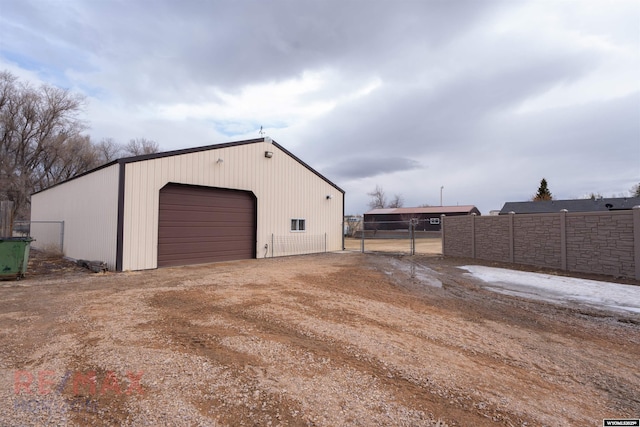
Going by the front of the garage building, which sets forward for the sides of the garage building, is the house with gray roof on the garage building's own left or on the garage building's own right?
on the garage building's own left

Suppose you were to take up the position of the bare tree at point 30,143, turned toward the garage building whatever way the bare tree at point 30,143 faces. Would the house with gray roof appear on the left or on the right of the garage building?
left

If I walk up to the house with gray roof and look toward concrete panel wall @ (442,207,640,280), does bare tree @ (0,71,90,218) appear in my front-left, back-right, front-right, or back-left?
front-right

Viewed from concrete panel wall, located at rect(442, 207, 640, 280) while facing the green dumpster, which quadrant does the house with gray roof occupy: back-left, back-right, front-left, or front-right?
back-right

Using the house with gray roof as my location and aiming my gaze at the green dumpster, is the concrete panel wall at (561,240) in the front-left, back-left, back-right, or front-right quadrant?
front-left

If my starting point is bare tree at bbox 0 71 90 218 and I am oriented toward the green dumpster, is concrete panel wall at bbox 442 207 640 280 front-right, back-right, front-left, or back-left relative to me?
front-left

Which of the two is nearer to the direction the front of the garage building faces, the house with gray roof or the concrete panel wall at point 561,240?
the concrete panel wall

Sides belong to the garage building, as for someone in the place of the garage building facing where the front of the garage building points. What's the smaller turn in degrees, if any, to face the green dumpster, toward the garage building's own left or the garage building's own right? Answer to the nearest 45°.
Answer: approximately 90° to the garage building's own right

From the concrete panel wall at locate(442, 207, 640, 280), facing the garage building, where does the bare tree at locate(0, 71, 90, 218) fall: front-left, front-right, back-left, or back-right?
front-right

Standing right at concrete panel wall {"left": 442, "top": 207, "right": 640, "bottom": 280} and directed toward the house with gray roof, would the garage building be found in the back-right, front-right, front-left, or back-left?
back-left

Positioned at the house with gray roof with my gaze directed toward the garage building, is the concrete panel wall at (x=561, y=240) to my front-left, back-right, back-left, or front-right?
front-left
